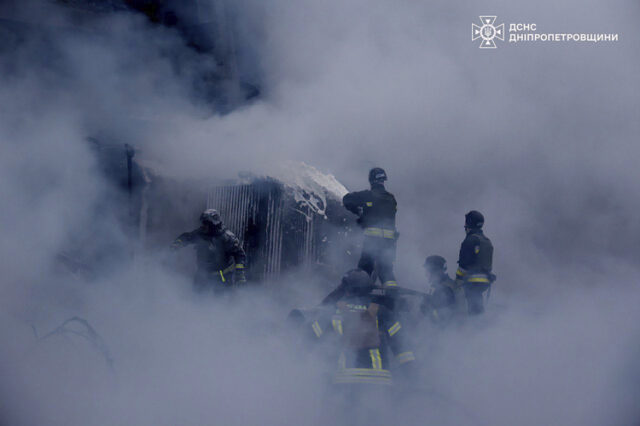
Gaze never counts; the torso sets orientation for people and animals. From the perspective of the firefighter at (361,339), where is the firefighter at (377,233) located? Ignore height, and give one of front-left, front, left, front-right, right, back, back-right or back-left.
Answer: front

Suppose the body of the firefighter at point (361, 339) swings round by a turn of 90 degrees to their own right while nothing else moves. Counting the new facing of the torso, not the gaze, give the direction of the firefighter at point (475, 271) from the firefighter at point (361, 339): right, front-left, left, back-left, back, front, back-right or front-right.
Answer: front-left

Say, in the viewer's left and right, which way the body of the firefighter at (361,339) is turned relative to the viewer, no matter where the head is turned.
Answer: facing away from the viewer

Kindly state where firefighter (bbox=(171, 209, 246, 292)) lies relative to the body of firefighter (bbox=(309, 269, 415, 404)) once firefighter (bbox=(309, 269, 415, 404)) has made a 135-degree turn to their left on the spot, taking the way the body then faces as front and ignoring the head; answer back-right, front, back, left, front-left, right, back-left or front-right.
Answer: right

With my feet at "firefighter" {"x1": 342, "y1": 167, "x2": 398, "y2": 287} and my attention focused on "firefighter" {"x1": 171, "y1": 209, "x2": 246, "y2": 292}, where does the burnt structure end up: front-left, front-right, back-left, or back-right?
front-right

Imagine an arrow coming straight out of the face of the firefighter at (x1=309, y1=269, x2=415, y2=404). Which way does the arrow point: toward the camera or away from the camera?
away from the camera

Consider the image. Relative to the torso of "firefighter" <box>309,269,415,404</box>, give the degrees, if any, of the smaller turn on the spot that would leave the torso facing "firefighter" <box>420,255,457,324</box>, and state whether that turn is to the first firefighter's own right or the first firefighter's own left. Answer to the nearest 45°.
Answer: approximately 45° to the first firefighter's own right

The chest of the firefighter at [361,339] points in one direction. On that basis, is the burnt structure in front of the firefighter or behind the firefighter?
in front
